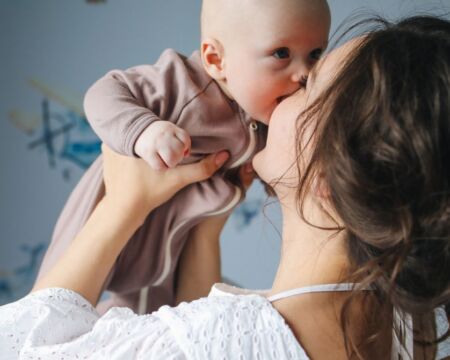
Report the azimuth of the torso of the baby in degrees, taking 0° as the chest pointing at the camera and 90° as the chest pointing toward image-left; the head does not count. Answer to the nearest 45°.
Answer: approximately 315°

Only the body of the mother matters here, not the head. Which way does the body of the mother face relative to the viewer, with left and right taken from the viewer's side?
facing away from the viewer and to the left of the viewer

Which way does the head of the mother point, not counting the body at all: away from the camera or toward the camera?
away from the camera
